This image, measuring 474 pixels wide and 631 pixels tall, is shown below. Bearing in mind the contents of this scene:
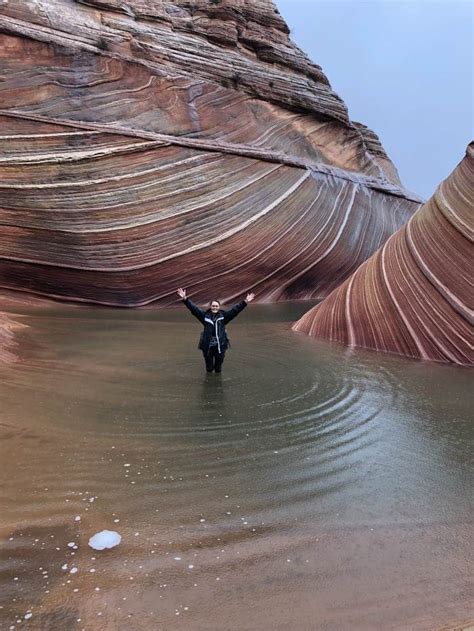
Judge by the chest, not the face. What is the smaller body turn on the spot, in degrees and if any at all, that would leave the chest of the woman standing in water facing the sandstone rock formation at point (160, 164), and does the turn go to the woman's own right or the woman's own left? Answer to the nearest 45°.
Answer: approximately 180°

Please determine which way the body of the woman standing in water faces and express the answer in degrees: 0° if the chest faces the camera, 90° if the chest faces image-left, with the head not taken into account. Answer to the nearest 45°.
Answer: approximately 0°

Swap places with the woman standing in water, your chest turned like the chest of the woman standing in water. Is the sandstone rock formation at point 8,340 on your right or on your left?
on your right
